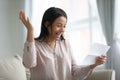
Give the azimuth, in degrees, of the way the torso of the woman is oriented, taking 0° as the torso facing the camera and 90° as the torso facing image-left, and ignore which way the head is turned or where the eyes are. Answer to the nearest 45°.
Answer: approximately 315°

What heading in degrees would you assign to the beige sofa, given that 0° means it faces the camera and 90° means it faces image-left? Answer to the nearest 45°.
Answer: approximately 315°

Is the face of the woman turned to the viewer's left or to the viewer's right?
to the viewer's right
